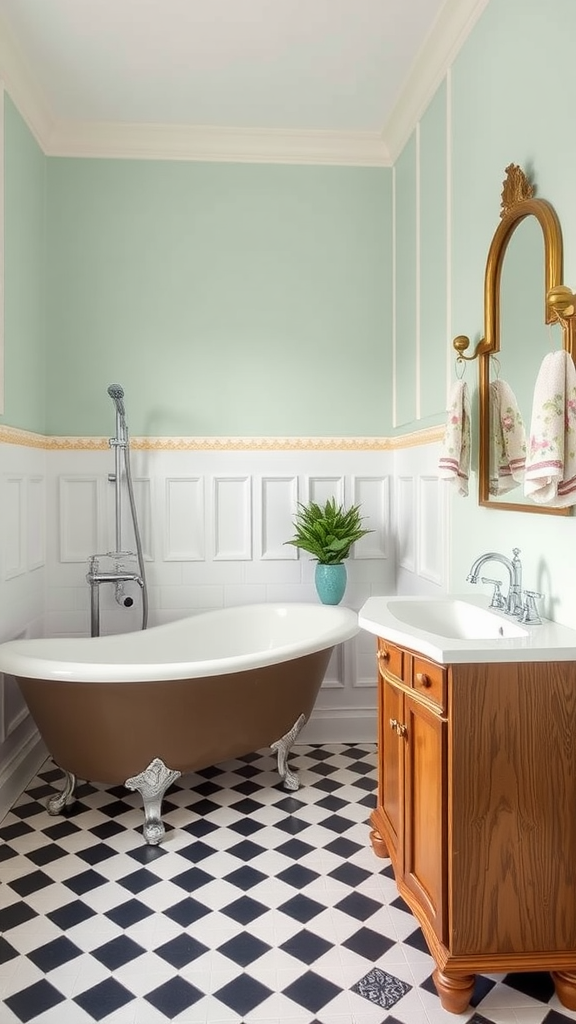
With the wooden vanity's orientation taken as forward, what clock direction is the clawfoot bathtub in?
The clawfoot bathtub is roughly at 1 o'clock from the wooden vanity.

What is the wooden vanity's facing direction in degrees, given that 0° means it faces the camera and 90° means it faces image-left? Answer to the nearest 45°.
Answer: approximately 90°

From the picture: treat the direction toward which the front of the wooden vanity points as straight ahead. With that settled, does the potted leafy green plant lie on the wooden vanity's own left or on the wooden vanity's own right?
on the wooden vanity's own right

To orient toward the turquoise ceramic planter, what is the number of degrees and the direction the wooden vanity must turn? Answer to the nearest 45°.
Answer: approximately 45° to its right
